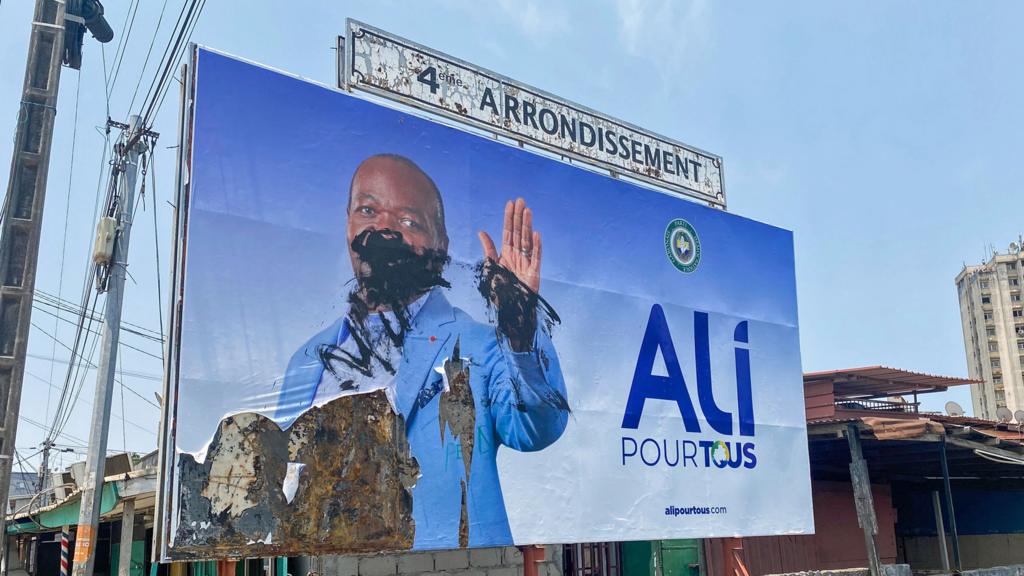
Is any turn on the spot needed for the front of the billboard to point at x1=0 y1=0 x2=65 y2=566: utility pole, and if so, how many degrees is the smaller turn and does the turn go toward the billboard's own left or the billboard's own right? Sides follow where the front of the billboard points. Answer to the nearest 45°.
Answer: approximately 135° to the billboard's own right

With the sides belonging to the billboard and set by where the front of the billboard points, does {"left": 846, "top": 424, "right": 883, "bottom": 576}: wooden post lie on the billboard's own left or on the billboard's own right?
on the billboard's own left

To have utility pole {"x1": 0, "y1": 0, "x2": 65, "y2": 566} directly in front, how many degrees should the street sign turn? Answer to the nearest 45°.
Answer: approximately 90° to its right

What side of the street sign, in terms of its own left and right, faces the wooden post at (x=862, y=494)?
left

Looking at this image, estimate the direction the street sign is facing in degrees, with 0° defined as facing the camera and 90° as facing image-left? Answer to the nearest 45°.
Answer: approximately 315°

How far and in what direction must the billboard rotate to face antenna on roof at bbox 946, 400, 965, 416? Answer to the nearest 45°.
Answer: approximately 90° to its left

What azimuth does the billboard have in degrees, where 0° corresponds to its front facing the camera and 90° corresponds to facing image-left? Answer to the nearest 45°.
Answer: approximately 315°
